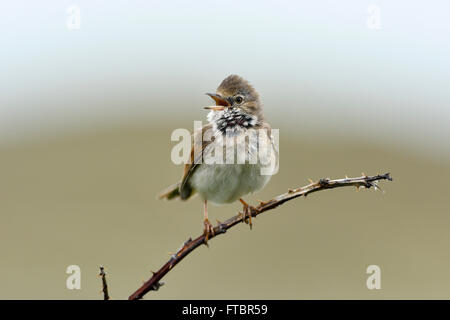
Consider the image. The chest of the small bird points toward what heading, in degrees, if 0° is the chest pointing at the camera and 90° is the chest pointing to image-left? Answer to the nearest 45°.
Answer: approximately 315°
